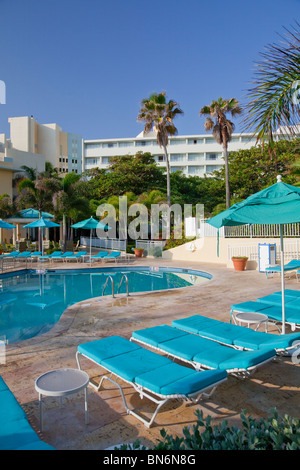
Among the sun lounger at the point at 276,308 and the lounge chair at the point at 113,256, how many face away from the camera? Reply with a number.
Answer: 0

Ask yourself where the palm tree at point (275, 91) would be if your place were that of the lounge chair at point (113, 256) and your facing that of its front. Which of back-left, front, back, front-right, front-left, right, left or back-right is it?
front-left

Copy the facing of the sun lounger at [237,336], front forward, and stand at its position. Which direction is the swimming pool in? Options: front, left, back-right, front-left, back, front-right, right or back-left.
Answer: front

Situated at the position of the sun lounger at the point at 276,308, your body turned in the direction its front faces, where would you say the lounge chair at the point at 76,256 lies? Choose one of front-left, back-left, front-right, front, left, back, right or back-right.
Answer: front-right

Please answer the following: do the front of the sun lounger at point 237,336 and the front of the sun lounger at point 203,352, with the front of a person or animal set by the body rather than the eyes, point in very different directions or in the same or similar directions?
same or similar directions

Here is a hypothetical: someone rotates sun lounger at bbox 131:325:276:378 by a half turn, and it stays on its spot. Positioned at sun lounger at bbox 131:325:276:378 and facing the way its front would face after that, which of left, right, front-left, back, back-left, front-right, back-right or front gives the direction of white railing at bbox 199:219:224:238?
back-left

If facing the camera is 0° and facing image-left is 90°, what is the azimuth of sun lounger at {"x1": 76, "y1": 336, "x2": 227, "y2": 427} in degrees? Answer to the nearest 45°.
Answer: approximately 135°

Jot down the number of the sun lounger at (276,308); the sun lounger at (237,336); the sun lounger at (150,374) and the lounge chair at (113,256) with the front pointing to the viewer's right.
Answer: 0

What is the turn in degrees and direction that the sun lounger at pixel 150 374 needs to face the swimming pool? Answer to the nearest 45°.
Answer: approximately 45° to its right

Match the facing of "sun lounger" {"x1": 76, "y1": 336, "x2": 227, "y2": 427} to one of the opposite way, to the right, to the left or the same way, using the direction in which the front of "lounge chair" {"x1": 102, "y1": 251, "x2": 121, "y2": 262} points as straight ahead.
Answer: to the right

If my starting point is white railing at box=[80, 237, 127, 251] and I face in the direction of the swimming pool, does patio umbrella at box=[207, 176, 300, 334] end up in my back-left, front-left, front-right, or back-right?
front-left

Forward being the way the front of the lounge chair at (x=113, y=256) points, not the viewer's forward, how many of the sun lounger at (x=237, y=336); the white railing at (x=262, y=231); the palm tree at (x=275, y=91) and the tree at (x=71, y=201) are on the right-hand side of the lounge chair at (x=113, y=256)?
1

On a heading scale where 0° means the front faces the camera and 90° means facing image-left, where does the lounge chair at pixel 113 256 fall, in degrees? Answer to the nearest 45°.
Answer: approximately 45°

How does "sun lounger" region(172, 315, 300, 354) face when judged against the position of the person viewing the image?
facing away from the viewer and to the left of the viewer

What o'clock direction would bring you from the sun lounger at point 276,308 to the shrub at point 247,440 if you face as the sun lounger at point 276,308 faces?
The shrub is roughly at 9 o'clock from the sun lounger.
